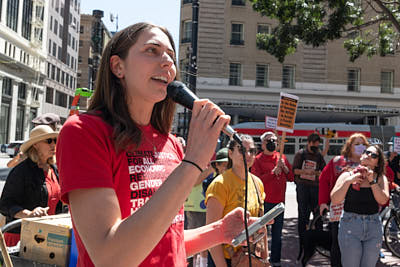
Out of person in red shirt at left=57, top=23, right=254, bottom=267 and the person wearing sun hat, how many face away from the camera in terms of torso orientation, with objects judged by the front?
0

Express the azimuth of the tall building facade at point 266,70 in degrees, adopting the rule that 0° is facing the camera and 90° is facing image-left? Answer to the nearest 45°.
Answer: approximately 0°

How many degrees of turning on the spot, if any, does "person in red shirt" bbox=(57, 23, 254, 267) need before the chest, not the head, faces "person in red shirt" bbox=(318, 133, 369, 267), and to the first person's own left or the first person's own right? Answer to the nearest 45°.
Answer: approximately 90° to the first person's own left

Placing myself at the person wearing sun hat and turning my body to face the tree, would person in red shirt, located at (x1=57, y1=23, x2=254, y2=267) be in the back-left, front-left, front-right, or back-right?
back-right

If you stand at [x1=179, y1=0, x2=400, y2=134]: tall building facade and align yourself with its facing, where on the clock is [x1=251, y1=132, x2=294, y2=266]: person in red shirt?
The person in red shirt is roughly at 12 o'clock from the tall building facade.

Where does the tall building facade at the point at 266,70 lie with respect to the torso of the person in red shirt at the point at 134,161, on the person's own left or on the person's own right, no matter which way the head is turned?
on the person's own left

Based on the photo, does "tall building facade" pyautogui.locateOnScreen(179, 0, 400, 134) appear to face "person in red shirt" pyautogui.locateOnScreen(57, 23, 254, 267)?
yes

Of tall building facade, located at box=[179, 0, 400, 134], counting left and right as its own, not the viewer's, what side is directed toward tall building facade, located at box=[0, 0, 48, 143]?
right

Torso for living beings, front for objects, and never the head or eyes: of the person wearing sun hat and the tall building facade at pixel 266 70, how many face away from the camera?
0

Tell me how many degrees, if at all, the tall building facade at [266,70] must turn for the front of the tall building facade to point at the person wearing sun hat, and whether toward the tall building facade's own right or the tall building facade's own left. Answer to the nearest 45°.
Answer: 0° — it already faces them

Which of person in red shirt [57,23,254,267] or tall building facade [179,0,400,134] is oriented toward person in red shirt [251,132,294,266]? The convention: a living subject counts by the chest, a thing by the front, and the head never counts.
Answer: the tall building facade
